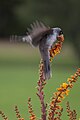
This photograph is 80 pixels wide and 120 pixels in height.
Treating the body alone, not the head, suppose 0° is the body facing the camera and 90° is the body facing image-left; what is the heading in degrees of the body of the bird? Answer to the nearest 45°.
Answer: approximately 270°
